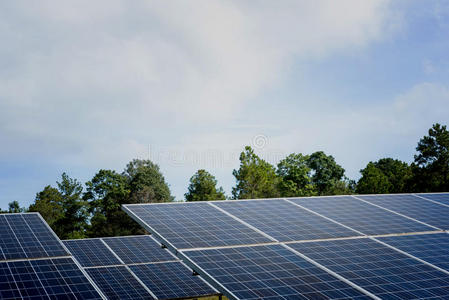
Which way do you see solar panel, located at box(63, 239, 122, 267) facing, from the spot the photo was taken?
facing the viewer and to the right of the viewer

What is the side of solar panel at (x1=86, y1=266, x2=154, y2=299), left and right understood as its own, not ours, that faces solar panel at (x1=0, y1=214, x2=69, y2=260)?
right

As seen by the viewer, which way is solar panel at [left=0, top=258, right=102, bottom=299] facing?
toward the camera

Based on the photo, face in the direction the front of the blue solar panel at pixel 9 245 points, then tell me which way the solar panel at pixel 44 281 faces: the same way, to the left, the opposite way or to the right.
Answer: the same way

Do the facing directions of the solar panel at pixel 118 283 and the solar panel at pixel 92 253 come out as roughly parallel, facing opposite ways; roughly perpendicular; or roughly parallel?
roughly parallel

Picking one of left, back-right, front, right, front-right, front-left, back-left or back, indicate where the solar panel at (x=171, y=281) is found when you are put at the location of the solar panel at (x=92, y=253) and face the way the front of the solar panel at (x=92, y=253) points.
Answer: front

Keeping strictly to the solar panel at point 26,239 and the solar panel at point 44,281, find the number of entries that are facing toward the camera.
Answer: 2

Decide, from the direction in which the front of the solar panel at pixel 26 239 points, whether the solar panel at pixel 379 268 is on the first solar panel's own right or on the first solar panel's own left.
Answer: on the first solar panel's own left

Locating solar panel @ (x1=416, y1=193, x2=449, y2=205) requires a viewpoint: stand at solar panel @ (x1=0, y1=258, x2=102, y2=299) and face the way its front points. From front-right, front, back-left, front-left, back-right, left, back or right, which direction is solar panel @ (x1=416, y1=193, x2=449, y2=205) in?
left

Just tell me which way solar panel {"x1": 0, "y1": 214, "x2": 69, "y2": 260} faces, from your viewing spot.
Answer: facing the viewer

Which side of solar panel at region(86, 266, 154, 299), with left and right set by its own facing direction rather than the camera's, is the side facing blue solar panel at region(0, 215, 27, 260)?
right

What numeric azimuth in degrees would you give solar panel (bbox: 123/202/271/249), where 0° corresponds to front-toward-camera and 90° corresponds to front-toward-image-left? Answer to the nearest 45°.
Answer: approximately 315°

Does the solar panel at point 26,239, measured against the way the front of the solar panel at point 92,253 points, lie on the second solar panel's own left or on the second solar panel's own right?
on the second solar panel's own right

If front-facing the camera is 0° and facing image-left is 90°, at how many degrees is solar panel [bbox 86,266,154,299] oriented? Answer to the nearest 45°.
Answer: approximately 315°
